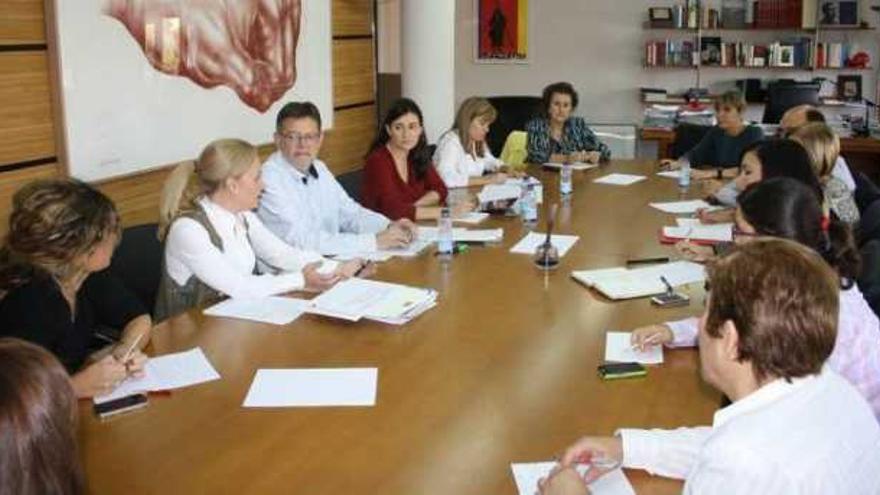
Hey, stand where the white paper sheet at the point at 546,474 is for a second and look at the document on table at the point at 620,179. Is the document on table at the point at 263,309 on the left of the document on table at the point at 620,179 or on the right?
left

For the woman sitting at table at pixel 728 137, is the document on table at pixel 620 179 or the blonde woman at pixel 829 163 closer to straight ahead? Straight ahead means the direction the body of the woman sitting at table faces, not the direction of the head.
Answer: the document on table

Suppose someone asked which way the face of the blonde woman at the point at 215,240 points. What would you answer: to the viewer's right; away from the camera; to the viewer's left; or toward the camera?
to the viewer's right

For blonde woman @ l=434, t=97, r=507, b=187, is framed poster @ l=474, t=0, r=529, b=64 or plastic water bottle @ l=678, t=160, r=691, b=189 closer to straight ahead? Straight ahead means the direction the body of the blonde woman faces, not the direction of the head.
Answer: the plastic water bottle

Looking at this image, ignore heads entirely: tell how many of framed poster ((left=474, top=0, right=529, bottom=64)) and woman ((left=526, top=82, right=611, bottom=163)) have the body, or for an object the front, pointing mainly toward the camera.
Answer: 2

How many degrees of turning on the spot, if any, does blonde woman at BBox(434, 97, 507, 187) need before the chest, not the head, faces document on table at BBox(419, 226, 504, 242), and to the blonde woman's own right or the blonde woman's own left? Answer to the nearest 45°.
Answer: approximately 45° to the blonde woman's own right

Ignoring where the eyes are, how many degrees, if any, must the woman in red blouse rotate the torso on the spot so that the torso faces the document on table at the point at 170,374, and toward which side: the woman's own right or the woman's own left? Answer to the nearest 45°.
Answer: approximately 45° to the woman's own right

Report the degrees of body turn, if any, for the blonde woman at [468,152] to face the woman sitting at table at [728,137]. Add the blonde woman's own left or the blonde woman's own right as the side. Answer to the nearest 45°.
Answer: approximately 45° to the blonde woman's own left

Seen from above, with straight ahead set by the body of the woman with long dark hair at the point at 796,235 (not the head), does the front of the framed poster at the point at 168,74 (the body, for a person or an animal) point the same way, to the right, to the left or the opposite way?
the opposite way

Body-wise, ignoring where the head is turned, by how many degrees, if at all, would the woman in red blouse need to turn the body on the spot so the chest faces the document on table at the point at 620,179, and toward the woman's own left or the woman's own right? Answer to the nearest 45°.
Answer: approximately 90° to the woman's own left

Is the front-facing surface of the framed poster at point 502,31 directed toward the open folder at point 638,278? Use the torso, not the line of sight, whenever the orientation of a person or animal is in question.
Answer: yes

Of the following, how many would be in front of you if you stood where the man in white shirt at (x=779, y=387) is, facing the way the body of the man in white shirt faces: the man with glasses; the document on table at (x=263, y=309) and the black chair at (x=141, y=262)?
3
